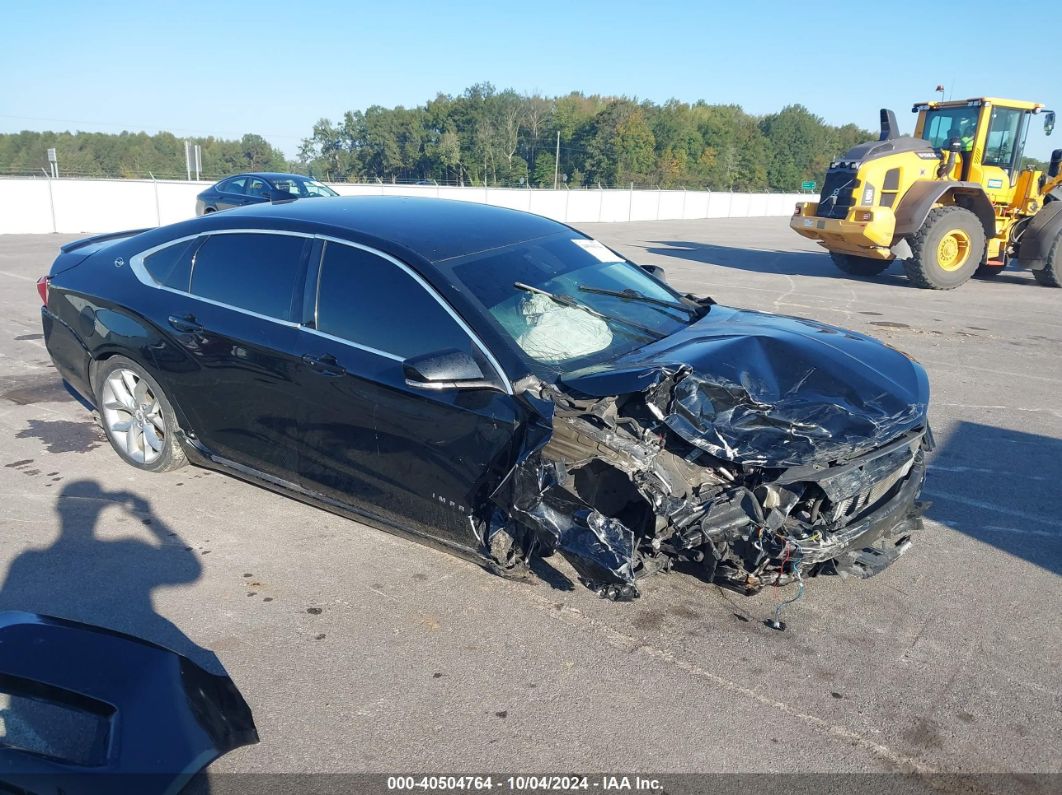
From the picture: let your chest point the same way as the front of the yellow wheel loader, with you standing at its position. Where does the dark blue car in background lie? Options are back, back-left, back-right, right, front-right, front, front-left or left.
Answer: back-left

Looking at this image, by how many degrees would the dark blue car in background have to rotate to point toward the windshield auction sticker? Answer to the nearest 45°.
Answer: approximately 45° to its right

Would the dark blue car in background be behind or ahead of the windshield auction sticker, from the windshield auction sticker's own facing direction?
behind

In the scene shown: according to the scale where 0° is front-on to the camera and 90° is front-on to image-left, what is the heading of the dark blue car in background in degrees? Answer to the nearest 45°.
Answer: approximately 315°

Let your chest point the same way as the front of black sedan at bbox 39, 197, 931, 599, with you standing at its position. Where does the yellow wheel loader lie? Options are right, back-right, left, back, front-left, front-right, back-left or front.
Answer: left

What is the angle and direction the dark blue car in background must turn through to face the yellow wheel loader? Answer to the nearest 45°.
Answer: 0° — it already faces it

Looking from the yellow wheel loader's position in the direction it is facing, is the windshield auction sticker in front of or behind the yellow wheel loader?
behind

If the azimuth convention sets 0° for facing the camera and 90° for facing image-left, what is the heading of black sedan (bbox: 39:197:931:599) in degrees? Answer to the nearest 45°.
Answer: approximately 315°

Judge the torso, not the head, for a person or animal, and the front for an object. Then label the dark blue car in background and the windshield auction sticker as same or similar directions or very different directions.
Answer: same or similar directions

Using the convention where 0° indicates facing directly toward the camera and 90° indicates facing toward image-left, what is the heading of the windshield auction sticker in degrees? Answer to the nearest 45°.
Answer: approximately 315°

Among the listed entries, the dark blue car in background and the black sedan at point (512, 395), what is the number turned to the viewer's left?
0

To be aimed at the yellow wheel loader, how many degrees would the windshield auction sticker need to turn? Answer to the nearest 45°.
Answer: approximately 90° to its left

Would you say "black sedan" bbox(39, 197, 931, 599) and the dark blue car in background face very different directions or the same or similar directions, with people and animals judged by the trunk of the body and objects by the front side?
same or similar directions

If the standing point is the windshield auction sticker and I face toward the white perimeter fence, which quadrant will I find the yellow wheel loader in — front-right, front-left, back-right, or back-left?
front-right

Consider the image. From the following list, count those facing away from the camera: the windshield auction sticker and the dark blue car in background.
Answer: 0
